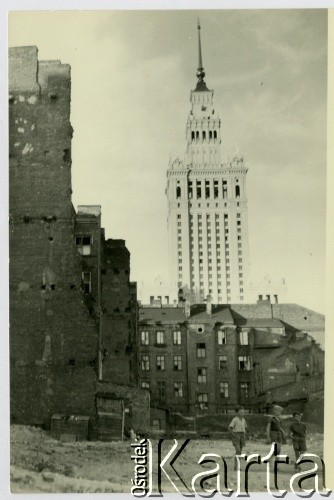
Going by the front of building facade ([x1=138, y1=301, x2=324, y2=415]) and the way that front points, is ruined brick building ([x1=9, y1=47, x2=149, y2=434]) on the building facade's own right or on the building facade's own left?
on the building facade's own right

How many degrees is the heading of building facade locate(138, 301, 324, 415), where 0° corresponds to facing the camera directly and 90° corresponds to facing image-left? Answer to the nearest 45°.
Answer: approximately 0°
